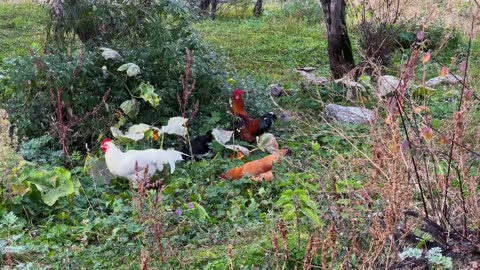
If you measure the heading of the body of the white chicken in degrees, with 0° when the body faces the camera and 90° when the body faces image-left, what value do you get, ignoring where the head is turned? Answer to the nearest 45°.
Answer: approximately 90°

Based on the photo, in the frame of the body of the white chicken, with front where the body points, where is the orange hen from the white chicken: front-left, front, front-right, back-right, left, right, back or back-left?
back

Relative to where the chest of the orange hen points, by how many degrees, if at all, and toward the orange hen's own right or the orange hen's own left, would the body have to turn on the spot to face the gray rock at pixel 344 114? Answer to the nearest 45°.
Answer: approximately 135° to the orange hen's own right

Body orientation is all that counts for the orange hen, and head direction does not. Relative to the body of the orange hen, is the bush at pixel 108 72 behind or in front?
in front

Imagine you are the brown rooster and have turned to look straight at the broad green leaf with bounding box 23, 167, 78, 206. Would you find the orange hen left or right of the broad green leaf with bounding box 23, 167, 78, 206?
left

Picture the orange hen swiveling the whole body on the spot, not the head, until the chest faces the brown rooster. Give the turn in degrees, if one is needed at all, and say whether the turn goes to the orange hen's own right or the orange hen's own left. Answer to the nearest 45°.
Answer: approximately 90° to the orange hen's own right

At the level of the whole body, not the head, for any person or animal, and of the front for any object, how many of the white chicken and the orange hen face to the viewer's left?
2
